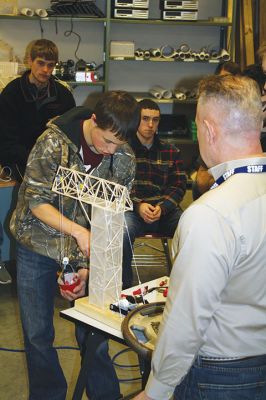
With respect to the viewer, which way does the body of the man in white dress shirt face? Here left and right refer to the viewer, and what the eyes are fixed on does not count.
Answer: facing away from the viewer and to the left of the viewer

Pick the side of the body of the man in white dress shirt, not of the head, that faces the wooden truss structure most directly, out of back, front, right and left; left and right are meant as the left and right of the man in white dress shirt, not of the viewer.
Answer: front

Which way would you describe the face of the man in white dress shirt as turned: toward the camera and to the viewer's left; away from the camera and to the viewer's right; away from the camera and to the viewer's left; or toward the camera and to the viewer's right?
away from the camera and to the viewer's left

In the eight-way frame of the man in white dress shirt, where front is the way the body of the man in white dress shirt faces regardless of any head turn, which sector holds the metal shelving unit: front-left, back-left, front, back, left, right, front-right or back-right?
front-right

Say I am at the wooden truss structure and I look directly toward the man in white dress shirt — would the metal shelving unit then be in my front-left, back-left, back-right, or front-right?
back-left
